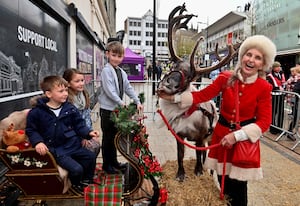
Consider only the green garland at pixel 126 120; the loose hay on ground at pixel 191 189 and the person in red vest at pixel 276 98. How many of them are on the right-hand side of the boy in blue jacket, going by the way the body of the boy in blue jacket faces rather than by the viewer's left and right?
0

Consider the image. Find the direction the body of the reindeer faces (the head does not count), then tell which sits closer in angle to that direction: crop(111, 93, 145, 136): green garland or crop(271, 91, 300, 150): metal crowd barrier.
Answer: the green garland

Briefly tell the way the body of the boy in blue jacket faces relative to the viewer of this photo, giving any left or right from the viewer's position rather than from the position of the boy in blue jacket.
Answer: facing the viewer and to the right of the viewer

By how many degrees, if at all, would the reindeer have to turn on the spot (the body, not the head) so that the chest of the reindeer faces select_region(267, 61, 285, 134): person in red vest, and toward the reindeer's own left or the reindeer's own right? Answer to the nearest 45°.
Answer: approximately 180°

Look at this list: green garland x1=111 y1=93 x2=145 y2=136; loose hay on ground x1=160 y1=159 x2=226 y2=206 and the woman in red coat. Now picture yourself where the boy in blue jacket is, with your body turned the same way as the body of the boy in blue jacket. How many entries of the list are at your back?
0

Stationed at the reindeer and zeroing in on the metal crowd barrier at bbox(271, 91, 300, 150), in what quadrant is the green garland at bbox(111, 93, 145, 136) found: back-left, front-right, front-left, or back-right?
back-left

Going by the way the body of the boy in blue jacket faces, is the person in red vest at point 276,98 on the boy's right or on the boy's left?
on the boy's left

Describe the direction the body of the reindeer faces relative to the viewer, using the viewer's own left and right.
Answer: facing the viewer and to the left of the viewer

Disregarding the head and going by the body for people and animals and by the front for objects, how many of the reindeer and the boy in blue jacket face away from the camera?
0

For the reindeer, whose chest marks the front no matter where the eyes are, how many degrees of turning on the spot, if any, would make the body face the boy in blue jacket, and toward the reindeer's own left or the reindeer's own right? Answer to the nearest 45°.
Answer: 0° — it already faces them

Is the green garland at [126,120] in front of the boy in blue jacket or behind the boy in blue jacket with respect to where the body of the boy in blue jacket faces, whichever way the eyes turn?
in front

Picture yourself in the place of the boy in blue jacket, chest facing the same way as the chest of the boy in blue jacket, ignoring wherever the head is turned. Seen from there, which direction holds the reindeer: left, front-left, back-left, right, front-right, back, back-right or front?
front-left

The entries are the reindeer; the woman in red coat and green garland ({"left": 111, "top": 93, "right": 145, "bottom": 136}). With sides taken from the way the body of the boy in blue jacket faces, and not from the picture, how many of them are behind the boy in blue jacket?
0

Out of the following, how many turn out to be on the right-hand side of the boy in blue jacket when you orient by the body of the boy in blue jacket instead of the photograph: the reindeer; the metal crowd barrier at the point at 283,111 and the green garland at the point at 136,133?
0

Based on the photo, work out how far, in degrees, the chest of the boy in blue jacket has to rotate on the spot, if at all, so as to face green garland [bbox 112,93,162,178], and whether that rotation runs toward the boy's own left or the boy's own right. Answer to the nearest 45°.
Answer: approximately 45° to the boy's own left

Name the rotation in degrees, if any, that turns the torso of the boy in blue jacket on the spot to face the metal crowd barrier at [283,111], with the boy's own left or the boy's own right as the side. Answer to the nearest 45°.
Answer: approximately 90° to the boy's own left

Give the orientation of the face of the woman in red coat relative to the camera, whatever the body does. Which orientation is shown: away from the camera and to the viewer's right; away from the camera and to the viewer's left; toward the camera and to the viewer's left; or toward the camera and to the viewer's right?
toward the camera and to the viewer's left

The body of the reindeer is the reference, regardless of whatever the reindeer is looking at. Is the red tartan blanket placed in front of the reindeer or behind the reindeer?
in front
